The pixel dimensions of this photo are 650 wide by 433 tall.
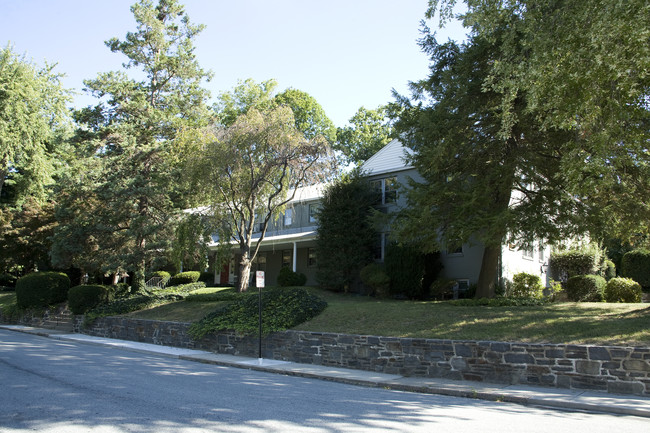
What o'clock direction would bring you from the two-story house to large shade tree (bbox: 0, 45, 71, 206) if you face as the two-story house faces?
The large shade tree is roughly at 2 o'clock from the two-story house.

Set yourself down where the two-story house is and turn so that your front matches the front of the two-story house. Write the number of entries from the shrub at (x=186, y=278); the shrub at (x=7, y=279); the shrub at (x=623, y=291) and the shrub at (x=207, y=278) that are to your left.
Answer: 1

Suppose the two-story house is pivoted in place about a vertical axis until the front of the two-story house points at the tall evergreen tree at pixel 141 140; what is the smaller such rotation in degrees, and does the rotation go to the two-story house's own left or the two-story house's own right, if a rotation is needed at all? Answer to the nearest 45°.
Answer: approximately 45° to the two-story house's own right

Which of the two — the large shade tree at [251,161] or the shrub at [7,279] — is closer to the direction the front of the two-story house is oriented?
the large shade tree

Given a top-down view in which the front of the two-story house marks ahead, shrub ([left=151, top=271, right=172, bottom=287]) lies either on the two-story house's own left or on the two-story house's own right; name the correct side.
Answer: on the two-story house's own right

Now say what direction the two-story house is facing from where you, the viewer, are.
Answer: facing the viewer and to the left of the viewer

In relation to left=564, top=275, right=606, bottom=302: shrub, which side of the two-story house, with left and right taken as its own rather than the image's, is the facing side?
left

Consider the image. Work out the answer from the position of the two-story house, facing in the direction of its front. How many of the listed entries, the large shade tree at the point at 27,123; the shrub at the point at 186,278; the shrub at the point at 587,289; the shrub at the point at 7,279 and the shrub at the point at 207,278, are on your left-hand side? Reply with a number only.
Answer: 1

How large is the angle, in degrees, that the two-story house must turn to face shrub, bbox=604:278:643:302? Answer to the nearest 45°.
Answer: approximately 90° to its left

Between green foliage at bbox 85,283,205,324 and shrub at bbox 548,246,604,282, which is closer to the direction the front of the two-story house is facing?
the green foliage
